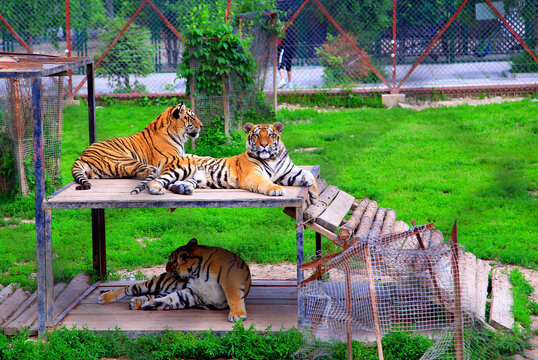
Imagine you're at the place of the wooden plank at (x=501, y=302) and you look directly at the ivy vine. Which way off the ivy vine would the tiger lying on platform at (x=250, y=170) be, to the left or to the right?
left

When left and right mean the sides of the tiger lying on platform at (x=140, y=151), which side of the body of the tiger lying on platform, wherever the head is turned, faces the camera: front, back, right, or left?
right

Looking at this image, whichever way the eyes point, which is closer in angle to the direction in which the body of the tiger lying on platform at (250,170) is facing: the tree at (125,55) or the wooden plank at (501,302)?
the wooden plank

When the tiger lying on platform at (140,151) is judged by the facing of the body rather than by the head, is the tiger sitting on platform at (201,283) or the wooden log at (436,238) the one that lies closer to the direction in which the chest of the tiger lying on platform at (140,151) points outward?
the wooden log

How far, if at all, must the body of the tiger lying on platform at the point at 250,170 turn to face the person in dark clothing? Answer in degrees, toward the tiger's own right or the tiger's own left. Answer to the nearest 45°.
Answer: approximately 135° to the tiger's own left

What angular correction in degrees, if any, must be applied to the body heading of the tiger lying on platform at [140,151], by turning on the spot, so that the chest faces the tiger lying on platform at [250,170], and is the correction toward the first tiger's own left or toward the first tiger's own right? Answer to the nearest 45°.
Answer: approximately 45° to the first tiger's own right

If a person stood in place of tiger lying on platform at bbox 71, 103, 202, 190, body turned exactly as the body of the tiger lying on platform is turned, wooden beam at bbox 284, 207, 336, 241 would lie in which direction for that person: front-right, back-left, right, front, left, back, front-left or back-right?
front-right
